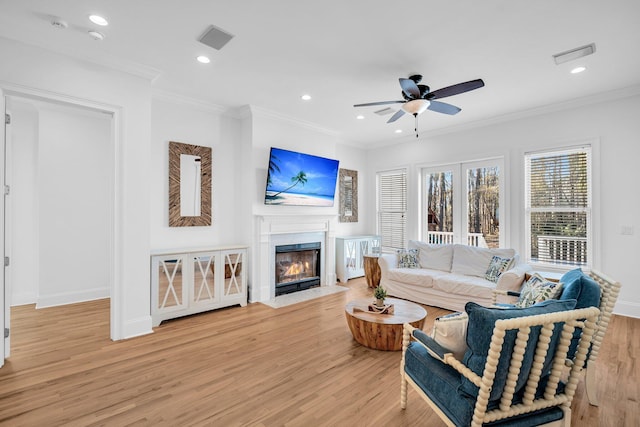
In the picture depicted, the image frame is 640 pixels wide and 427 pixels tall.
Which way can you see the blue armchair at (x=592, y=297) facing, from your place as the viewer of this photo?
facing away from the viewer and to the left of the viewer

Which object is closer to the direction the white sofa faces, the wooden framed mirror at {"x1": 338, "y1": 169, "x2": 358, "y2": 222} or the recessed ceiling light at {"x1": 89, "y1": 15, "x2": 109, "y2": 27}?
the recessed ceiling light

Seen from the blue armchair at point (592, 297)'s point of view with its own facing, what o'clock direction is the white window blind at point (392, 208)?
The white window blind is roughly at 12 o'clock from the blue armchair.

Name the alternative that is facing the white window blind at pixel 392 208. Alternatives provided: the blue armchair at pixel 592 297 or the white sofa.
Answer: the blue armchair

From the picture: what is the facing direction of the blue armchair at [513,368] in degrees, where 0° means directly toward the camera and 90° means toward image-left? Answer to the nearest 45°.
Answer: approximately 135°

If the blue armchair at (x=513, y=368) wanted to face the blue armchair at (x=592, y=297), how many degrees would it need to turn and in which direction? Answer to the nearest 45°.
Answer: approximately 90° to its right

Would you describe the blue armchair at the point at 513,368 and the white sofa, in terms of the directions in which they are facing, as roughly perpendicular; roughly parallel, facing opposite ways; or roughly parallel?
roughly perpendicular

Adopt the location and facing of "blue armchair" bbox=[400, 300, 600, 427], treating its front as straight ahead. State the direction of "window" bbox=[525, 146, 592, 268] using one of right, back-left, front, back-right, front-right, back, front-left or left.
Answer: front-right
